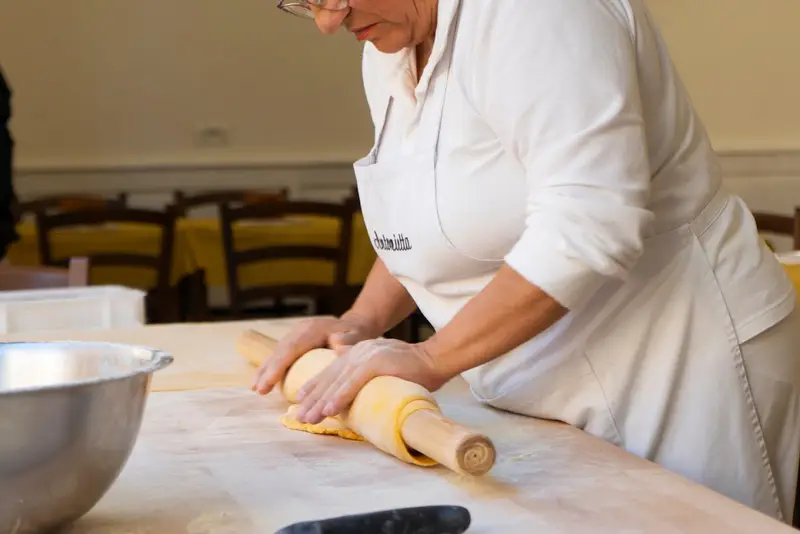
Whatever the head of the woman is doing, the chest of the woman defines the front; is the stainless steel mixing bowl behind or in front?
in front

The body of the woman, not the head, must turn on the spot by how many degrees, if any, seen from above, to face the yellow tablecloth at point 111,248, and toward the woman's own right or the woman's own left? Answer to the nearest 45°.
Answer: approximately 90° to the woman's own right

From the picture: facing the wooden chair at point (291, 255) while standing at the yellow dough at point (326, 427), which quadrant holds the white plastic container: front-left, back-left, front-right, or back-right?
front-left

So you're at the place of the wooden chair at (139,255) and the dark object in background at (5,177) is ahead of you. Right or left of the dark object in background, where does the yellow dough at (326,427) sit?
left

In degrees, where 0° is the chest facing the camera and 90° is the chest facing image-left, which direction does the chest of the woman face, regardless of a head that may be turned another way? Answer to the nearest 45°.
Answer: approximately 45°

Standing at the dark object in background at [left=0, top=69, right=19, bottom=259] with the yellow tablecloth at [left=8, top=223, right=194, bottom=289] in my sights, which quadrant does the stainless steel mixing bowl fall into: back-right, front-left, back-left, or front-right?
back-right

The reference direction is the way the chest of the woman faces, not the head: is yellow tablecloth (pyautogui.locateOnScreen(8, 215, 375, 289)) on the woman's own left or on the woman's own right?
on the woman's own right
